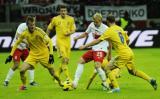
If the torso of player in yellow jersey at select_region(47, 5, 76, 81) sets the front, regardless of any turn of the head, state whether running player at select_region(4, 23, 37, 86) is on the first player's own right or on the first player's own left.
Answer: on the first player's own right

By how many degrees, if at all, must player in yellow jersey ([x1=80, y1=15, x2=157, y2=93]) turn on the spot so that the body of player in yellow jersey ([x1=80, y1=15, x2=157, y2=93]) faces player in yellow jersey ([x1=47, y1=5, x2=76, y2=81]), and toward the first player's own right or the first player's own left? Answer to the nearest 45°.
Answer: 0° — they already face them

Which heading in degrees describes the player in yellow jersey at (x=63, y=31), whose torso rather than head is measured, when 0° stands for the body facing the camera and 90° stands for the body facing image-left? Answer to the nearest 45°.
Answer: approximately 0°

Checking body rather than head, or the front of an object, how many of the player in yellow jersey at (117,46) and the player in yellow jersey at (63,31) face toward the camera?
1

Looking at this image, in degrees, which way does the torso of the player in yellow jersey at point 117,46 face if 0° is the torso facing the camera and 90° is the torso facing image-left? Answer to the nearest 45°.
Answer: approximately 135°

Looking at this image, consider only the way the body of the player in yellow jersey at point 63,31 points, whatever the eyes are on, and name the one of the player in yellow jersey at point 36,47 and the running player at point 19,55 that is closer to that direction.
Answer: the player in yellow jersey
